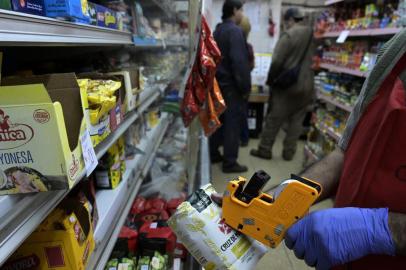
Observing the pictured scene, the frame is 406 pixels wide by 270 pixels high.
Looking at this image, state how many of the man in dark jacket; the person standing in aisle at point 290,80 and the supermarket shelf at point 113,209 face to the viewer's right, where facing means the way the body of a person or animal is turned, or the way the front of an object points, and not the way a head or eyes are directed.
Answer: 2

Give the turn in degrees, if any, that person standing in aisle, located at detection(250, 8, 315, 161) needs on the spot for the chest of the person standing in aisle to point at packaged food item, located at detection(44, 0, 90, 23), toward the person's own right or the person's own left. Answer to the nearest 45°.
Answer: approximately 135° to the person's own left

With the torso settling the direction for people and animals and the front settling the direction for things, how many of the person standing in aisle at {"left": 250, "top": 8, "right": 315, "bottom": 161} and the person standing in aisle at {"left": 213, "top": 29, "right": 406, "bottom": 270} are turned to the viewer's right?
0

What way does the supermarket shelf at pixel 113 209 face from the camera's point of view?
to the viewer's right

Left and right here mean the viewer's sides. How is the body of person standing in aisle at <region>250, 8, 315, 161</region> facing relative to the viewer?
facing away from the viewer and to the left of the viewer

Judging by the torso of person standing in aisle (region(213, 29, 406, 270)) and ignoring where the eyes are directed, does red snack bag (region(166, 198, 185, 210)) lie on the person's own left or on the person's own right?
on the person's own right
